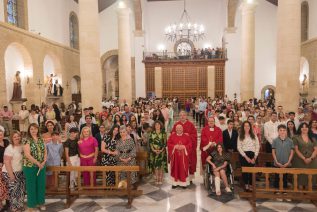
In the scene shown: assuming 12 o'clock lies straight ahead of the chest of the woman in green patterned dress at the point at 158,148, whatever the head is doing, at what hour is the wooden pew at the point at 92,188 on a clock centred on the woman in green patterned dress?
The wooden pew is roughly at 2 o'clock from the woman in green patterned dress.

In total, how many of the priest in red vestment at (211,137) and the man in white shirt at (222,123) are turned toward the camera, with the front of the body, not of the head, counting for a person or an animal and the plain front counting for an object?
2

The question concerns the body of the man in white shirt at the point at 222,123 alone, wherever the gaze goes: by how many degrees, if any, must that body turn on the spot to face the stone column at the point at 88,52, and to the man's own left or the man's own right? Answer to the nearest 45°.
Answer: approximately 90° to the man's own right

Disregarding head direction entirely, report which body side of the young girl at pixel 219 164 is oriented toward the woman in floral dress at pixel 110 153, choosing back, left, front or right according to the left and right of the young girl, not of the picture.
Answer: right

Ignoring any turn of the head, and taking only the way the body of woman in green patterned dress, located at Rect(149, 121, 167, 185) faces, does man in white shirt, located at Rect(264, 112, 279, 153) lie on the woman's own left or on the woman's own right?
on the woman's own left

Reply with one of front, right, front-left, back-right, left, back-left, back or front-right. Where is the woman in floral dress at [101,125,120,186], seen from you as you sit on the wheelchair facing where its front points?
right

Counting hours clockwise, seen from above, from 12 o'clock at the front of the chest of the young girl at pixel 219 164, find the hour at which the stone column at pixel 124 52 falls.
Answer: The stone column is roughly at 5 o'clock from the young girl.

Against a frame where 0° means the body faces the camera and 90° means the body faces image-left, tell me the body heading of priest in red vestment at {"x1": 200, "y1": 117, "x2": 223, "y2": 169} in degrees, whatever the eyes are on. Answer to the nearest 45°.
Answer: approximately 0°

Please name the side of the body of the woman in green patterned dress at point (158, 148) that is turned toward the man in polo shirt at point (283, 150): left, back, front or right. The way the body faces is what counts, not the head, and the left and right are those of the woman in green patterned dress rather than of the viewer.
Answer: left

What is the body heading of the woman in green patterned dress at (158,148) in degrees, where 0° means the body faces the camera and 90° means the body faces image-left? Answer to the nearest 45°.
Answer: approximately 0°
